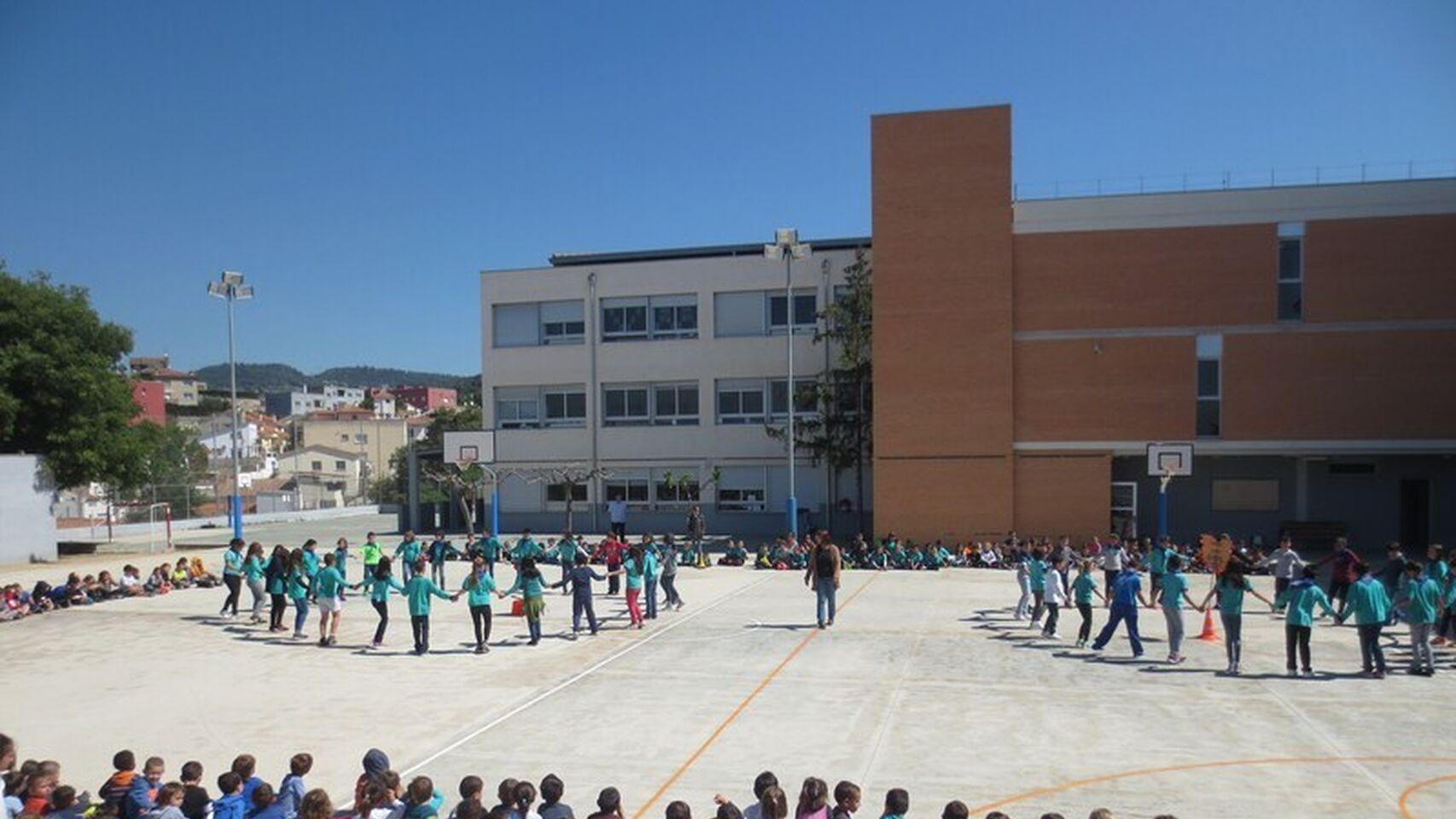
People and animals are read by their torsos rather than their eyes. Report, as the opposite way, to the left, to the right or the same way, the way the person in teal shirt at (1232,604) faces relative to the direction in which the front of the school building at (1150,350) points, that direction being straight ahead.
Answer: the opposite way

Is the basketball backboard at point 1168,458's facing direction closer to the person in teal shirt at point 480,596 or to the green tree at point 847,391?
the person in teal shirt

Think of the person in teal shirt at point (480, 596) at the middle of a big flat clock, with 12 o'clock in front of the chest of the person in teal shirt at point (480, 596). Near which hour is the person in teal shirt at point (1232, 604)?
the person in teal shirt at point (1232, 604) is roughly at 4 o'clock from the person in teal shirt at point (480, 596).

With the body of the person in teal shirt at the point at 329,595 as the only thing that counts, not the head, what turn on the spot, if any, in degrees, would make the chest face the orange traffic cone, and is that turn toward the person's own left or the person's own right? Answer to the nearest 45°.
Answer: approximately 45° to the person's own right

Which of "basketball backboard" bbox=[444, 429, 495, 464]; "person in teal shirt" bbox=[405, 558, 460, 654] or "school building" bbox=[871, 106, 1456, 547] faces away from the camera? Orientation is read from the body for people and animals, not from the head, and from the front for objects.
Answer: the person in teal shirt

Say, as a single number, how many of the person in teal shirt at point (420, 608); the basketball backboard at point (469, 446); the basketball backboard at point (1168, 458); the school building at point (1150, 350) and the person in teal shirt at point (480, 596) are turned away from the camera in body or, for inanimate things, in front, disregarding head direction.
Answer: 2

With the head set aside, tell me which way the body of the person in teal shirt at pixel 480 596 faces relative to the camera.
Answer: away from the camera

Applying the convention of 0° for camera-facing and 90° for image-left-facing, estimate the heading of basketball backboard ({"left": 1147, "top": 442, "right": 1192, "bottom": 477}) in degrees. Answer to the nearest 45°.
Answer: approximately 0°

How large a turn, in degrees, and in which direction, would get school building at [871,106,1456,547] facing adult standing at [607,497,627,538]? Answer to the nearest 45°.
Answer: approximately 90° to its right

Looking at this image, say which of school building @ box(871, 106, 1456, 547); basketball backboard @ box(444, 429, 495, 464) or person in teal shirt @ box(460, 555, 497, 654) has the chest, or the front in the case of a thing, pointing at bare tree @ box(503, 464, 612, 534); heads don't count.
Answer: the person in teal shirt

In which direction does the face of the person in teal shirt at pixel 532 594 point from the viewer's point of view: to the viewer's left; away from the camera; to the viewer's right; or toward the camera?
away from the camera

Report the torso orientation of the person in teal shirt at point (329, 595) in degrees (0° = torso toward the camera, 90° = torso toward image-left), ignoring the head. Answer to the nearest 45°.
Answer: approximately 225°
